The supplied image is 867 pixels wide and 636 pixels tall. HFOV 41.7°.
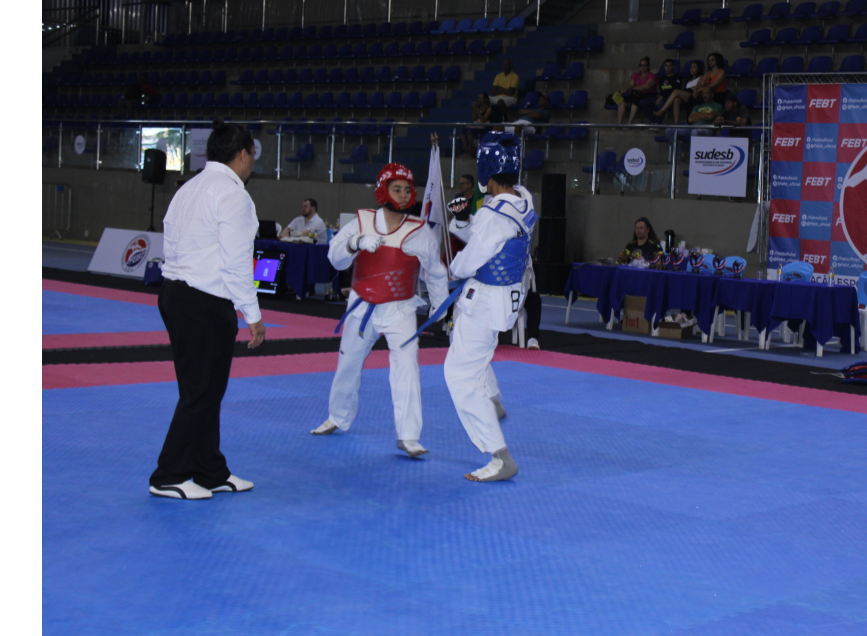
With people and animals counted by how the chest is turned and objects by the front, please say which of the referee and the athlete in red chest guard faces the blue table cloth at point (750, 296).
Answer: the referee

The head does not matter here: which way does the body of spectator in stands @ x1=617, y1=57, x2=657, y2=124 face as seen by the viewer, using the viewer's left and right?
facing the viewer and to the left of the viewer

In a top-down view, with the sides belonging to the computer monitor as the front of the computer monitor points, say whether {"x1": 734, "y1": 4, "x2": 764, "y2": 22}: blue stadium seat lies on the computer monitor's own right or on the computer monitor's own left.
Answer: on the computer monitor's own left

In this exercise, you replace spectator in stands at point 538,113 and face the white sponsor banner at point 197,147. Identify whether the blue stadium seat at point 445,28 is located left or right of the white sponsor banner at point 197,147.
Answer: right

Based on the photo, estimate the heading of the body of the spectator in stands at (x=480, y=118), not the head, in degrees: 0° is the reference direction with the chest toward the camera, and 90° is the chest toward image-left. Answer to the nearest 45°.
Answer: approximately 45°

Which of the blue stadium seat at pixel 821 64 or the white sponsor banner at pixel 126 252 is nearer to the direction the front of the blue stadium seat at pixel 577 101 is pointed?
the white sponsor banner

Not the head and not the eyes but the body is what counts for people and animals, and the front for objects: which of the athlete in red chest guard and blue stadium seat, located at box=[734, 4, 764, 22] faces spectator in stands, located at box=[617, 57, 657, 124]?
the blue stadium seat

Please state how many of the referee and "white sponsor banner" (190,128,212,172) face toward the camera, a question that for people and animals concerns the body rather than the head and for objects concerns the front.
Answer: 1

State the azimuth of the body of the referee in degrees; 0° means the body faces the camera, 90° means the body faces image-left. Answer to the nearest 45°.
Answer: approximately 225°

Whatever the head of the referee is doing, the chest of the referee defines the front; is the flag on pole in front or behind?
in front

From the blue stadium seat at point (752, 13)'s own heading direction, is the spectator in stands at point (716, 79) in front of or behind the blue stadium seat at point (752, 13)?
in front

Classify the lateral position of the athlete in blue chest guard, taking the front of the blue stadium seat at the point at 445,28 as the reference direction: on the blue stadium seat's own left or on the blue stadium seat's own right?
on the blue stadium seat's own left
